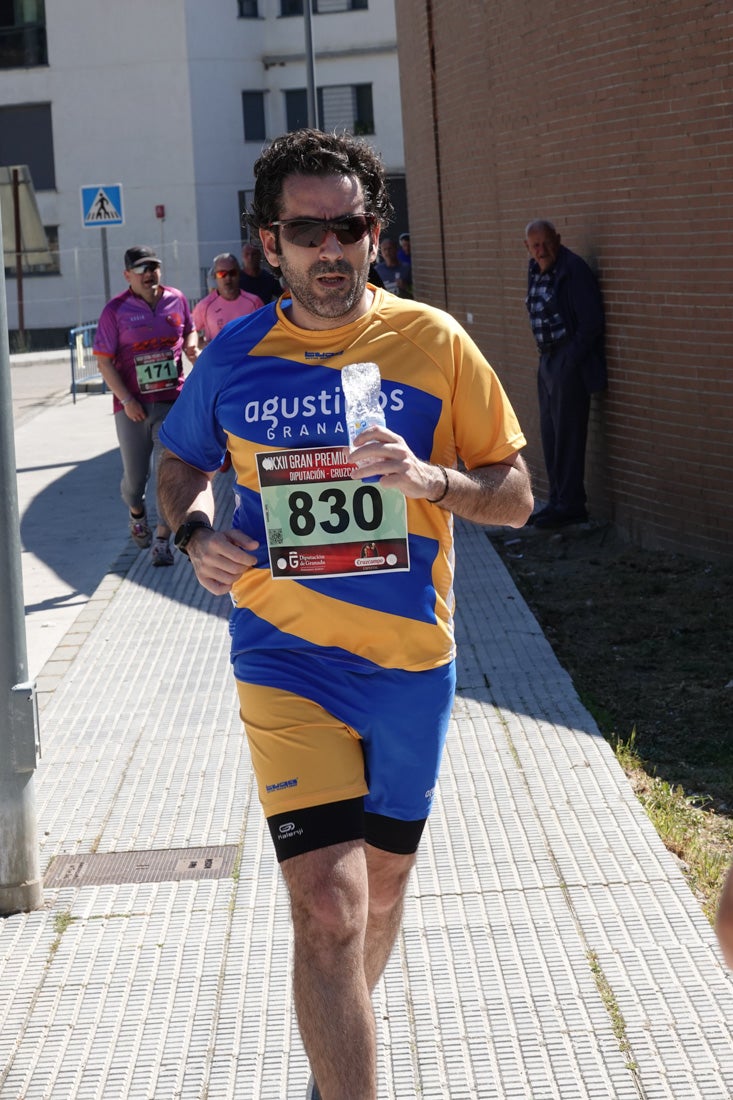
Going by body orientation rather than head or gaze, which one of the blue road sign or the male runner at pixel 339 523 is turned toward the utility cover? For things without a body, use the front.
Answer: the blue road sign

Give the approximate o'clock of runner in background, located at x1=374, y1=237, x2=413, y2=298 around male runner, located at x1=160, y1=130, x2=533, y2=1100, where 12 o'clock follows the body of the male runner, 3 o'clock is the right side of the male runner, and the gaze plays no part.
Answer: The runner in background is roughly at 6 o'clock from the male runner.

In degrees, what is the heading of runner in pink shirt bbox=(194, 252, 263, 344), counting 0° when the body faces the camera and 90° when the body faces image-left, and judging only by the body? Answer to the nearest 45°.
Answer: approximately 0°

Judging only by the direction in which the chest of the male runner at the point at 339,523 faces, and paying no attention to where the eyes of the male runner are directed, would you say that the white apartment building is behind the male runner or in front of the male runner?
behind

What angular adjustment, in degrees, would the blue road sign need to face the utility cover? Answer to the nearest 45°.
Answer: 0° — it already faces it

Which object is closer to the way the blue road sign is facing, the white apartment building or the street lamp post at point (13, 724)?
the street lamp post

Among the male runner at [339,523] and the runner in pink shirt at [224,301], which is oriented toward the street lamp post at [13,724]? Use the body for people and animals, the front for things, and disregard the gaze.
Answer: the runner in pink shirt

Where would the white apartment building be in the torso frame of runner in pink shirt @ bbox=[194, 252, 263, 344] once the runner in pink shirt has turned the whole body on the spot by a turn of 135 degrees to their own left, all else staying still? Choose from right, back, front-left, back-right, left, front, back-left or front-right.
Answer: front-left
